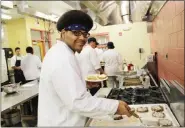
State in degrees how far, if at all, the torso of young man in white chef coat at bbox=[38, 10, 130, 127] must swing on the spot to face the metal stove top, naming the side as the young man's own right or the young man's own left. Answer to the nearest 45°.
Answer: approximately 45° to the young man's own left
